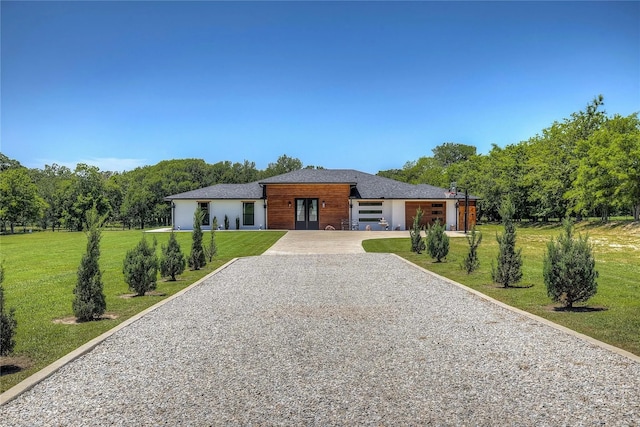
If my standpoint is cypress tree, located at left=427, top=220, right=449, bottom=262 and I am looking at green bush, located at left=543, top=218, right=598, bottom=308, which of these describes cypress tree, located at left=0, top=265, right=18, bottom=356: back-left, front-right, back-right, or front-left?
front-right

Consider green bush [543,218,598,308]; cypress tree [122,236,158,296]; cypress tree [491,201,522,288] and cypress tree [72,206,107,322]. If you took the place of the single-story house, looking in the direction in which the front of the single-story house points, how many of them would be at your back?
0

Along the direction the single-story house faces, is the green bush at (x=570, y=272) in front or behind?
in front

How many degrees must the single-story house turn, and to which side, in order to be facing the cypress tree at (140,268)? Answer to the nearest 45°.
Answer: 0° — it already faces it

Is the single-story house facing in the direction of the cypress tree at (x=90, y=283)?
yes

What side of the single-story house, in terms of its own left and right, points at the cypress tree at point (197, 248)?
front

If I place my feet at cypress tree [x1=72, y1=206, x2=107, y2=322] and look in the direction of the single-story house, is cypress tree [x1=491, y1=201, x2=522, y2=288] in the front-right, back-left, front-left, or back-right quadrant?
front-right

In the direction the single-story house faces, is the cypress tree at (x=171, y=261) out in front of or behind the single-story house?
in front

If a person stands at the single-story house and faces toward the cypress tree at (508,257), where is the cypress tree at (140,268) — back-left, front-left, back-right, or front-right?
front-right

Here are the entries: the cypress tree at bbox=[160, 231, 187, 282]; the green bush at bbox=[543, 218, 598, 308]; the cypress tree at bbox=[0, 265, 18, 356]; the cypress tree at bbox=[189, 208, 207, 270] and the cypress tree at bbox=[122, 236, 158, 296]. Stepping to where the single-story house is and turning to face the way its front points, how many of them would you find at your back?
0

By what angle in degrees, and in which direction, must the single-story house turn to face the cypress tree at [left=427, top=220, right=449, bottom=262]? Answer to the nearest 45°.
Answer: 0° — it already faces it

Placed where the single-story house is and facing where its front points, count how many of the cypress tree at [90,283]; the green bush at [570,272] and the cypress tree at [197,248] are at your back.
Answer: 0

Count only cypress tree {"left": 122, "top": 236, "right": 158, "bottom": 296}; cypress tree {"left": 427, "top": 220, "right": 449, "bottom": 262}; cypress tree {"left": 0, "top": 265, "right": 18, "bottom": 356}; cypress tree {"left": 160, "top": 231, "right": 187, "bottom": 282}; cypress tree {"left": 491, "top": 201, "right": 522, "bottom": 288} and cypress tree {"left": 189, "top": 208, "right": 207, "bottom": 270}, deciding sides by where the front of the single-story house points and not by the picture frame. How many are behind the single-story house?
0

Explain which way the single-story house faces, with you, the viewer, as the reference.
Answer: facing the viewer

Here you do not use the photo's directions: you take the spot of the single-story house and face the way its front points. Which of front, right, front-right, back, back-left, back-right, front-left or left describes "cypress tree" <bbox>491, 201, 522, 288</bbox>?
front

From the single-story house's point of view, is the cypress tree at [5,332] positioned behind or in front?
in front
